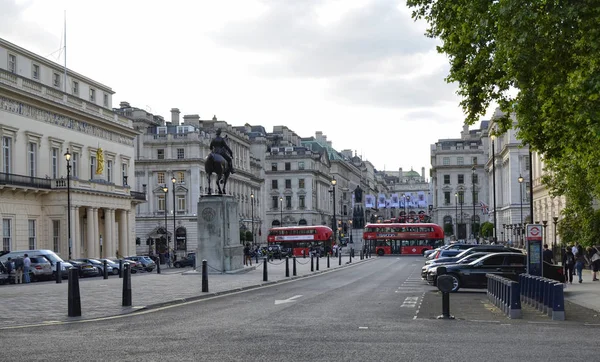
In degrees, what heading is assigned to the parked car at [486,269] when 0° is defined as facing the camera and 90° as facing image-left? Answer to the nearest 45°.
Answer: approximately 90°

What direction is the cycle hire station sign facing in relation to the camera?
toward the camera

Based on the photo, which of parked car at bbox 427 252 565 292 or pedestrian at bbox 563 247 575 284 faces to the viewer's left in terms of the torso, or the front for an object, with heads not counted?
the parked car

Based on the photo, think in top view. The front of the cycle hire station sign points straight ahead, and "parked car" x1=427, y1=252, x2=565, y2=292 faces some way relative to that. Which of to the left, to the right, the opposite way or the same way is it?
to the right

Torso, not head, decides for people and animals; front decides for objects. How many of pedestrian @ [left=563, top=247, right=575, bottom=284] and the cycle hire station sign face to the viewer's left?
0
